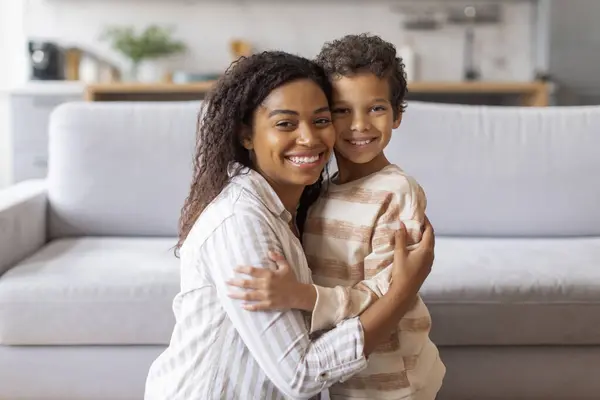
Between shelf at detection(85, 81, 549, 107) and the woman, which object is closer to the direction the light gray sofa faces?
the woman

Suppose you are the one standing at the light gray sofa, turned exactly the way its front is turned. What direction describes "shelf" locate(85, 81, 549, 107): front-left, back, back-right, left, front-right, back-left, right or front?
back

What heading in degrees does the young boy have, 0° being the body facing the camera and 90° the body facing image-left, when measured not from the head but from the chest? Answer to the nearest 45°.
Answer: approximately 45°

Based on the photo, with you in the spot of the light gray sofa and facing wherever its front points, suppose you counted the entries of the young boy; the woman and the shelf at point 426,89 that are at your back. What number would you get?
1

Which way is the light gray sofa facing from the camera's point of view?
toward the camera

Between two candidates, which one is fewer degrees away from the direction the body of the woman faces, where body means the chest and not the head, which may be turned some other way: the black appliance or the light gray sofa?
the light gray sofa

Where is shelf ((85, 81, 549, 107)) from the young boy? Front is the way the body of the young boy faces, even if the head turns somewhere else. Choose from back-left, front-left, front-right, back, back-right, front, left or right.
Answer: back-right

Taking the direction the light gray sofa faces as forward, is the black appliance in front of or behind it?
behind

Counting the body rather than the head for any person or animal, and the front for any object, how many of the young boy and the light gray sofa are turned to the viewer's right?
0
